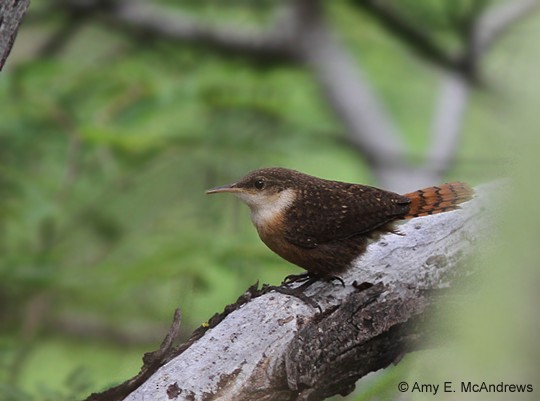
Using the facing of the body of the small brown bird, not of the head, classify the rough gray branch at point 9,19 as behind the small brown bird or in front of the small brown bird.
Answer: in front

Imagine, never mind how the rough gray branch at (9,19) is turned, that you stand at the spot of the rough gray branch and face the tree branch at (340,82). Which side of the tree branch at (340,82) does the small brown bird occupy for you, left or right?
right

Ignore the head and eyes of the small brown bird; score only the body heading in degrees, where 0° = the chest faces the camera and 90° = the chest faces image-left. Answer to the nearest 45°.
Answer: approximately 90°

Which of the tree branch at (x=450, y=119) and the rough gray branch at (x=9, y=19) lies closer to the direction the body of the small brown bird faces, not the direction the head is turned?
the rough gray branch

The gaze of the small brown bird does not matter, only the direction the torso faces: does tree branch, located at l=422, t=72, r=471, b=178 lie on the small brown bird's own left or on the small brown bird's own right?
on the small brown bird's own right
